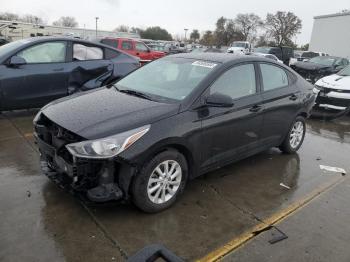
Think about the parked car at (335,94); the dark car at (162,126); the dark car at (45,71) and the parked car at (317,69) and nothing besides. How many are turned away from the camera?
0

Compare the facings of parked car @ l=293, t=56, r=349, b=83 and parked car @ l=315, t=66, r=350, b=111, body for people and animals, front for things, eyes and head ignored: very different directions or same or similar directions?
same or similar directions

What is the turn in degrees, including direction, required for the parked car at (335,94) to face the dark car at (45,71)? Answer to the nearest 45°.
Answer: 0° — it already faces it

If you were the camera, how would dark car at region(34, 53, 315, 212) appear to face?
facing the viewer and to the left of the viewer

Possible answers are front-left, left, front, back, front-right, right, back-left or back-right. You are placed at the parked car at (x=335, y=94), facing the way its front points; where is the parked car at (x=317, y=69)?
back-right

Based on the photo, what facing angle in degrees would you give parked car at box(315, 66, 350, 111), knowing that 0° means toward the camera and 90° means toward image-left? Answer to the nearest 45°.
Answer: approximately 45°

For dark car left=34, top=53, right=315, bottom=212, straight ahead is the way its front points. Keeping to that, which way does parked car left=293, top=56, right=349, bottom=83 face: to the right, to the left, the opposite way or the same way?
the same way

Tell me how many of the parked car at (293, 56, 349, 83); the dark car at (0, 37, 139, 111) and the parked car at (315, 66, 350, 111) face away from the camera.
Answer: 0

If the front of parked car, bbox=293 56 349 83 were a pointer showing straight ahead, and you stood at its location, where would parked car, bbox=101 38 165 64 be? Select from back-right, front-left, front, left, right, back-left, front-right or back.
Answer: front-right

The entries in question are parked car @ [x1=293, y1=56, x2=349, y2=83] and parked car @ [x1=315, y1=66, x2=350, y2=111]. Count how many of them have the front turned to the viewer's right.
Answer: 0

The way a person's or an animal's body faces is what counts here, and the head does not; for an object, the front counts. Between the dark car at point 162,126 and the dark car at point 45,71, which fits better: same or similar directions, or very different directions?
same or similar directions

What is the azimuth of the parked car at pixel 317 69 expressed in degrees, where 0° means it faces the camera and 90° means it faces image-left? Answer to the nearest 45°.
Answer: approximately 45°

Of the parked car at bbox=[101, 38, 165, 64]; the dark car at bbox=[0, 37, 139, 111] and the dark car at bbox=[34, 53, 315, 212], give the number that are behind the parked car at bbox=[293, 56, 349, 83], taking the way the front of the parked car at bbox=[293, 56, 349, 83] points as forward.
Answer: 0

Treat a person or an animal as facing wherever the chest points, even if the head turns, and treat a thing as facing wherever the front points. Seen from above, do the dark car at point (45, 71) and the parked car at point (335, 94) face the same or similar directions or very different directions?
same or similar directions

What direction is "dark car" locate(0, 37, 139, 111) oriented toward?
to the viewer's left

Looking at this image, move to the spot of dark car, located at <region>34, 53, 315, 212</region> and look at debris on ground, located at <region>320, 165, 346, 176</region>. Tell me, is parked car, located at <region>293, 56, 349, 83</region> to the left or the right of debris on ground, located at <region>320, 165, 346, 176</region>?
left

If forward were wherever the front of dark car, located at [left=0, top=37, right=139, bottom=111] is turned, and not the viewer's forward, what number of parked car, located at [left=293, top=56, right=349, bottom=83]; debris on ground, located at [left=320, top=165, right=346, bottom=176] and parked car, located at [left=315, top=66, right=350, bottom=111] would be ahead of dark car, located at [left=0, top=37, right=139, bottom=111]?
0

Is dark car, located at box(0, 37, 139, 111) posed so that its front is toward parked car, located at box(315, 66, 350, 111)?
no

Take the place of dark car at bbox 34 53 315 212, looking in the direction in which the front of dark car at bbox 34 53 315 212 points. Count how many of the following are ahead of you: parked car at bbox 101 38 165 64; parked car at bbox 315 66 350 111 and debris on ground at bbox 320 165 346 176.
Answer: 0
